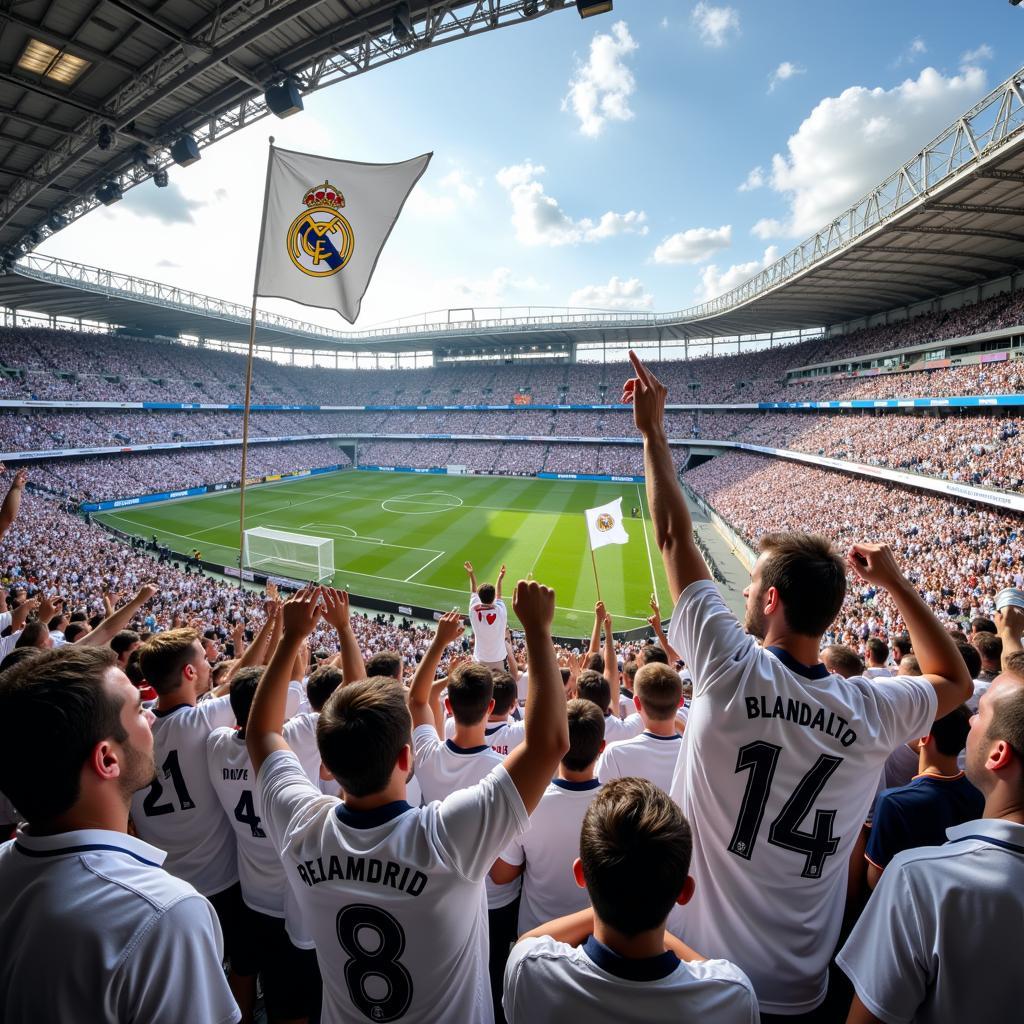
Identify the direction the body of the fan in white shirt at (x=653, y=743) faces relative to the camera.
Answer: away from the camera

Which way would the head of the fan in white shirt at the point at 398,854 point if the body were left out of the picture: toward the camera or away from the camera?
away from the camera

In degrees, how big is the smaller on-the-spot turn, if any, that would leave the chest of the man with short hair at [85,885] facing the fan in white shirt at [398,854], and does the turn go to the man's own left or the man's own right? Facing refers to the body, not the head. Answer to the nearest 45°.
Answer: approximately 45° to the man's own right

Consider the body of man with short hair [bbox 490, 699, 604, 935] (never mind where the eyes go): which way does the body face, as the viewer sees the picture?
away from the camera

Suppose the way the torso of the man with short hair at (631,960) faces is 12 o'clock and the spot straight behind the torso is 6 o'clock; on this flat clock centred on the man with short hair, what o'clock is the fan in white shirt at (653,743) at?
The fan in white shirt is roughly at 12 o'clock from the man with short hair.

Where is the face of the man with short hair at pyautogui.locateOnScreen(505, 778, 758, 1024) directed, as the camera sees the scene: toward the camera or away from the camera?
away from the camera

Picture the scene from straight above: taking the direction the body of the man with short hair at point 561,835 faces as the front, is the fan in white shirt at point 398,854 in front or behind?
behind

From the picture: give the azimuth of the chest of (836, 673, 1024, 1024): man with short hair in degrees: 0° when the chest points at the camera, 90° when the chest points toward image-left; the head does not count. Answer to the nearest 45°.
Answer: approximately 135°

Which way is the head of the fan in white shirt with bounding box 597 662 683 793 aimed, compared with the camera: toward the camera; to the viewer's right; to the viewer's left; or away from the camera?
away from the camera

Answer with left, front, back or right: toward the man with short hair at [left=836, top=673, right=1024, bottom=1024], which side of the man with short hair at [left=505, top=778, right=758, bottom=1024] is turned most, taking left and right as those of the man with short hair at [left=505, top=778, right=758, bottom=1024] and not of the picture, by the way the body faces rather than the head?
right
